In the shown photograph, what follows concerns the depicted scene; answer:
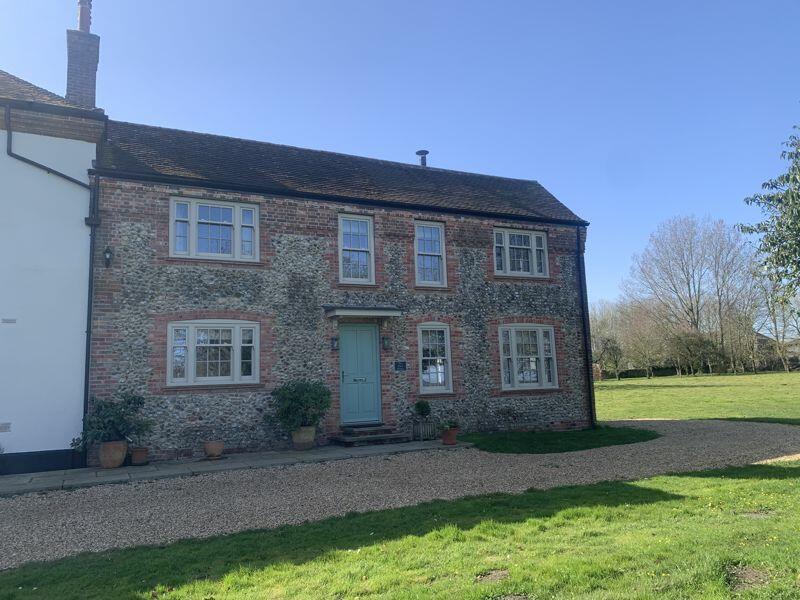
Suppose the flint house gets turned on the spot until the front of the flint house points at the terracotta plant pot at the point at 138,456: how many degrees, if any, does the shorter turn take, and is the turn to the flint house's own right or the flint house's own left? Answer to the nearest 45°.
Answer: approximately 45° to the flint house's own right

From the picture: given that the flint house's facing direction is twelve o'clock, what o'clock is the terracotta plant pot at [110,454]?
The terracotta plant pot is roughly at 2 o'clock from the flint house.

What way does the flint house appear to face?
toward the camera

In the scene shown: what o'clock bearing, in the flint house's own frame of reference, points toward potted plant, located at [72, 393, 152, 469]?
The potted plant is roughly at 2 o'clock from the flint house.
